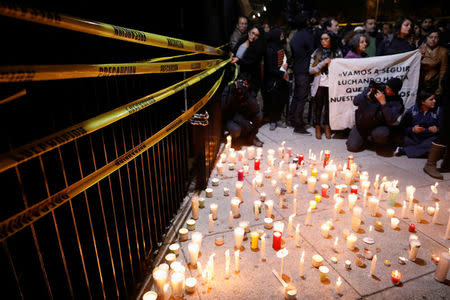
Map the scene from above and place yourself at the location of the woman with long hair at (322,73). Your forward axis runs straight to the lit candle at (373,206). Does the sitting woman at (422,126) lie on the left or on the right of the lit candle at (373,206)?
left

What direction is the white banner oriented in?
toward the camera

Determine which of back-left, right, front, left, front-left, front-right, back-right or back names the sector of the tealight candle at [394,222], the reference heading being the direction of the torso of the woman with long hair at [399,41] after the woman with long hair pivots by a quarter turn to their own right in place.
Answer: front-left

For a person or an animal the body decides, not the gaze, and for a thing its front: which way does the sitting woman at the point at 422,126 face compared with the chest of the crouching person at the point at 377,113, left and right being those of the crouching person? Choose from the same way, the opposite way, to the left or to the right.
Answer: to the left

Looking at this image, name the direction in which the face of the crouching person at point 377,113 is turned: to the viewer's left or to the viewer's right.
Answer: to the viewer's left

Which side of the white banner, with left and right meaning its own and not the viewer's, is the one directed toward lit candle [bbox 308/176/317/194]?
front

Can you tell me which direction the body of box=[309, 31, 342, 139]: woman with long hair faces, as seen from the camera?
toward the camera

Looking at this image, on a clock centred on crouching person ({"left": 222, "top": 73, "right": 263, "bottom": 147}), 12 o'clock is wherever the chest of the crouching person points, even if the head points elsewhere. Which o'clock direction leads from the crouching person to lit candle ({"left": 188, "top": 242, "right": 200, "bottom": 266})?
The lit candle is roughly at 12 o'clock from the crouching person.

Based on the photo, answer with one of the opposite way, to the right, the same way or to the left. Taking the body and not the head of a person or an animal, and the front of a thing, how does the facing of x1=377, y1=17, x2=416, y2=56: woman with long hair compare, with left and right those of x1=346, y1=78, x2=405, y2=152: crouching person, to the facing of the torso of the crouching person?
to the left

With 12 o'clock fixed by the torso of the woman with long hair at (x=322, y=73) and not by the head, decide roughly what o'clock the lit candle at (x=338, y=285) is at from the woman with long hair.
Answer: The lit candle is roughly at 12 o'clock from the woman with long hair.

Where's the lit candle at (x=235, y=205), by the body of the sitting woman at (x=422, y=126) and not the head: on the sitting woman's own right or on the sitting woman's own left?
on the sitting woman's own right

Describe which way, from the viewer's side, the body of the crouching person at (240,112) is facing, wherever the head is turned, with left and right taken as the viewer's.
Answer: facing the viewer

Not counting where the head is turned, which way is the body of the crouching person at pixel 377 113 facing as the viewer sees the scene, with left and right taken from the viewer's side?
facing the viewer and to the left of the viewer
